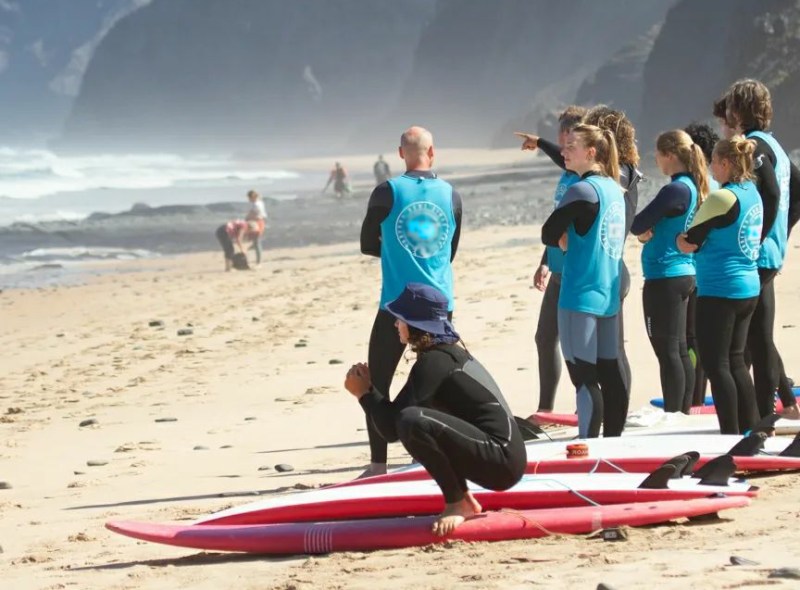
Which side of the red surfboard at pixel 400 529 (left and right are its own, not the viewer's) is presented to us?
left

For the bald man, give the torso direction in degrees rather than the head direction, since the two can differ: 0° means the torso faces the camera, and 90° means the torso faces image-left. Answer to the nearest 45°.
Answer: approximately 180°

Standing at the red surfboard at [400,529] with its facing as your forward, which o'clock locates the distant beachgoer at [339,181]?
The distant beachgoer is roughly at 3 o'clock from the red surfboard.

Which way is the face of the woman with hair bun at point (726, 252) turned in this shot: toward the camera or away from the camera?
away from the camera

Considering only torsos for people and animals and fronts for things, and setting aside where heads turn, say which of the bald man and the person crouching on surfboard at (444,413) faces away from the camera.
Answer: the bald man

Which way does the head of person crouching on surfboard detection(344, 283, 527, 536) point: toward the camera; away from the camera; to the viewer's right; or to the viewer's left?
to the viewer's left

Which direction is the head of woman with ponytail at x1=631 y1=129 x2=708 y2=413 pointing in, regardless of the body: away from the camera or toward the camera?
away from the camera

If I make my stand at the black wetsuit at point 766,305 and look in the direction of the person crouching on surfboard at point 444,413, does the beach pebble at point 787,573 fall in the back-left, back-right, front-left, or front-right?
front-left

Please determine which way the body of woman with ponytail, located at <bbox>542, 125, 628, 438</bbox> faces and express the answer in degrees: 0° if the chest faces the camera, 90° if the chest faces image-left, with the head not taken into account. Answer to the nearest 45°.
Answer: approximately 135°

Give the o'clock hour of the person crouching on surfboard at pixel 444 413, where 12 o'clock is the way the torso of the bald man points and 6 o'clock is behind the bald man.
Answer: The person crouching on surfboard is roughly at 6 o'clock from the bald man.

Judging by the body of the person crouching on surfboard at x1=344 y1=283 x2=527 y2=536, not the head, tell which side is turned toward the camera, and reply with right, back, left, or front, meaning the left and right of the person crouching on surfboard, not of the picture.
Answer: left

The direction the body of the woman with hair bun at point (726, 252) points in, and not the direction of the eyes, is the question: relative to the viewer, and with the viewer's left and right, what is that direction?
facing away from the viewer and to the left of the viewer

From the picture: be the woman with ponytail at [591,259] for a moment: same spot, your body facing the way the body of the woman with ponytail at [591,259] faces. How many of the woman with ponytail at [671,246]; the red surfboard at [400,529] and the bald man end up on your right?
1

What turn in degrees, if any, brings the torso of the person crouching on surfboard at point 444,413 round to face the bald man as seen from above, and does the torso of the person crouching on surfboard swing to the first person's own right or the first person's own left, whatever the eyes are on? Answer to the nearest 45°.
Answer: approximately 90° to the first person's own right

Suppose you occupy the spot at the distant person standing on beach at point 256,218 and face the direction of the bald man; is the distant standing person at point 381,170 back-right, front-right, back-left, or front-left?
back-left

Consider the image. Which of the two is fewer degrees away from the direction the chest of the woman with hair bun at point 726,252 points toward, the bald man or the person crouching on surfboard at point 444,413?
the bald man

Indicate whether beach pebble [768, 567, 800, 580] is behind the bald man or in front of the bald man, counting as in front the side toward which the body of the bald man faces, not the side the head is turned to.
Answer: behind

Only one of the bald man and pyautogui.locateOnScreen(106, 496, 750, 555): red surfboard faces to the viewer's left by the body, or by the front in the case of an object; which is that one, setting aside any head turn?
the red surfboard
